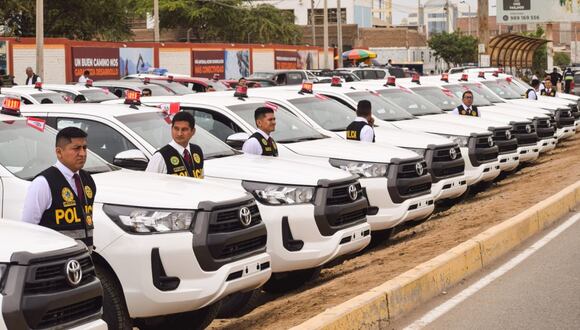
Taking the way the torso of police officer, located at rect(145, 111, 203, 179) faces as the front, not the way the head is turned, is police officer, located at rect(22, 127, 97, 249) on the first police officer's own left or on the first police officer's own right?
on the first police officer's own right

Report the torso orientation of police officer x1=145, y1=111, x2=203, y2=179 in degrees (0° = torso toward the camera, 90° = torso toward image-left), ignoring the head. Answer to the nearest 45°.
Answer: approximately 315°

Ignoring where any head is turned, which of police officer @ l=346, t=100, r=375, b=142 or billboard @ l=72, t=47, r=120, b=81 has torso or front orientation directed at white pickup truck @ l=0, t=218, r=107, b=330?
the billboard

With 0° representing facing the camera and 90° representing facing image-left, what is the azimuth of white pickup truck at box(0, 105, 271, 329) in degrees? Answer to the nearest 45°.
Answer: approximately 315°

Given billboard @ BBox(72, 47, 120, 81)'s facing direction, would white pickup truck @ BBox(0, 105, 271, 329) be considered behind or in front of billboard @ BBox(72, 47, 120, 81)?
in front

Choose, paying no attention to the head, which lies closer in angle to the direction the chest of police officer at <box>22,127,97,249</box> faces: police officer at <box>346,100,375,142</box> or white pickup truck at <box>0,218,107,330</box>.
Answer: the white pickup truck

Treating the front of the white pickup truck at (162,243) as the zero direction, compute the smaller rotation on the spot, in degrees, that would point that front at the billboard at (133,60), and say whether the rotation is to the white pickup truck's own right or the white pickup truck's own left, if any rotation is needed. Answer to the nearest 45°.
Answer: approximately 135° to the white pickup truck's own left

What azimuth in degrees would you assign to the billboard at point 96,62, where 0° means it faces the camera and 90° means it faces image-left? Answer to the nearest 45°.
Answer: approximately 0°
